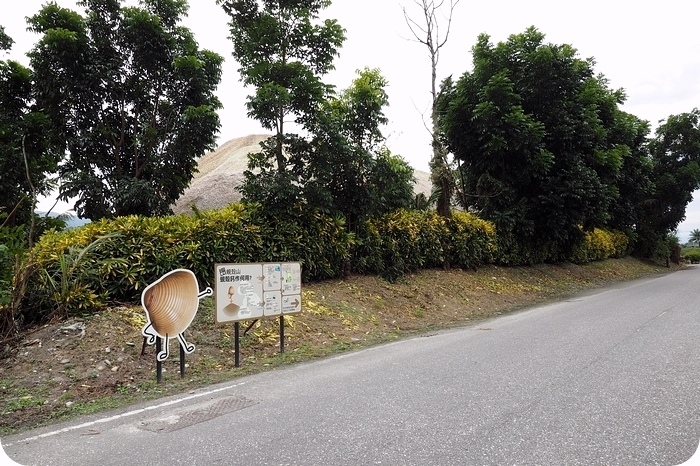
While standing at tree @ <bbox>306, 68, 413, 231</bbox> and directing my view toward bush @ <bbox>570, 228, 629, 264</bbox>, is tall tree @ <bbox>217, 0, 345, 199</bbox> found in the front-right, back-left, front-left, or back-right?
back-left

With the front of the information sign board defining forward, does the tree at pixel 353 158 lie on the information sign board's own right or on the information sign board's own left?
on the information sign board's own left

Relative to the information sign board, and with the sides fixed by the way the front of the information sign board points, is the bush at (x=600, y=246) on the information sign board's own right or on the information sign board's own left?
on the information sign board's own left

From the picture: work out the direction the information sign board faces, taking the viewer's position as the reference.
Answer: facing the viewer and to the right of the viewer

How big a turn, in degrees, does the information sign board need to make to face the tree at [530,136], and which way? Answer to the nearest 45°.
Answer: approximately 90° to its left

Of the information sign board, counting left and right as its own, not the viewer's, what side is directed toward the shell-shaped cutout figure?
right

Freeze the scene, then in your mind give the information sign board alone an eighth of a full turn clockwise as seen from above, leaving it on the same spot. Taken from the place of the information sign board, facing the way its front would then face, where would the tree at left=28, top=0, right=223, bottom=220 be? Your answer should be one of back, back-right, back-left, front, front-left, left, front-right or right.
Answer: back-right

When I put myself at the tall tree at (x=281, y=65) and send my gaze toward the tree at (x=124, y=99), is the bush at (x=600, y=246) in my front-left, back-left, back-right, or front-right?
back-right

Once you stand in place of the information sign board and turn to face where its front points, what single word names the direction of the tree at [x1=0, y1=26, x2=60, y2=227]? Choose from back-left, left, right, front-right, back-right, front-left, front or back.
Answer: back

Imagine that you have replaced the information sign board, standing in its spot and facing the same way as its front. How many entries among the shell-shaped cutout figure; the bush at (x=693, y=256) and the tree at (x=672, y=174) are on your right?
1

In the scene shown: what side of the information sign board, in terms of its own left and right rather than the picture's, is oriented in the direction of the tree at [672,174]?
left
